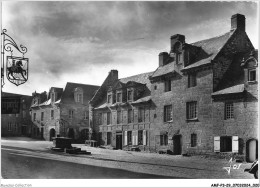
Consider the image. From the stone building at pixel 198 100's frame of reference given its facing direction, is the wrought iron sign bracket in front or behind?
in front

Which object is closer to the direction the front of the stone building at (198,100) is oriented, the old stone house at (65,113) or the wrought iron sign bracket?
the wrought iron sign bracket

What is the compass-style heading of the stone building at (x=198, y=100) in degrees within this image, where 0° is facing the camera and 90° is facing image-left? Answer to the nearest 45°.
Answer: approximately 45°

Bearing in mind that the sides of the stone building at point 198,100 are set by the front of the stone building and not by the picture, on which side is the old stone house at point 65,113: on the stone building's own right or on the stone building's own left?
on the stone building's own right
